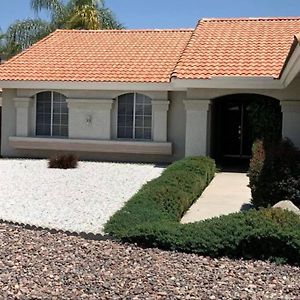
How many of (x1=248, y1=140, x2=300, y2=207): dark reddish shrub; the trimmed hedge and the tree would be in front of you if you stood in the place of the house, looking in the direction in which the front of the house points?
2

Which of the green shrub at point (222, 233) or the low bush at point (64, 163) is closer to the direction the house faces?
the green shrub

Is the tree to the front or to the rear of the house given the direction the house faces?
to the rear

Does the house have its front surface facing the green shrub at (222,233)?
yes

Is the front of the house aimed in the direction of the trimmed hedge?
yes

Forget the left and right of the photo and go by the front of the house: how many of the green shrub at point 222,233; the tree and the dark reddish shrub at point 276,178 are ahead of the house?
2

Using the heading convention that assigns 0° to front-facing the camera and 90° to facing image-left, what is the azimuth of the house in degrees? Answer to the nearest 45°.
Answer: approximately 0°
